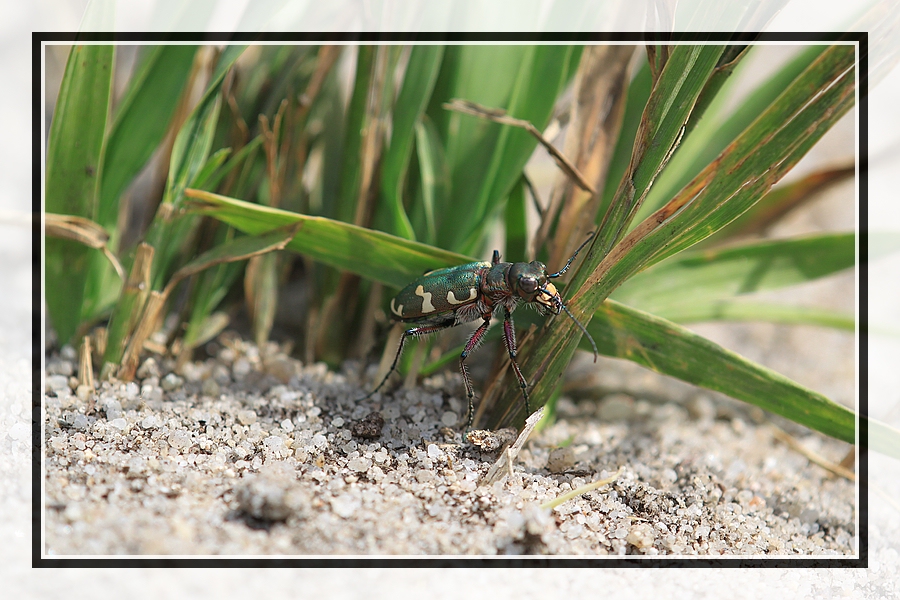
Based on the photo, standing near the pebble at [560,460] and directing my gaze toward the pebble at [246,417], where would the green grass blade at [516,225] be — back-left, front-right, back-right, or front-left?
front-right

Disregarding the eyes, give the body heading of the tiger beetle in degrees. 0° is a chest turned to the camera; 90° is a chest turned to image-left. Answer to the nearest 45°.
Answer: approximately 270°
